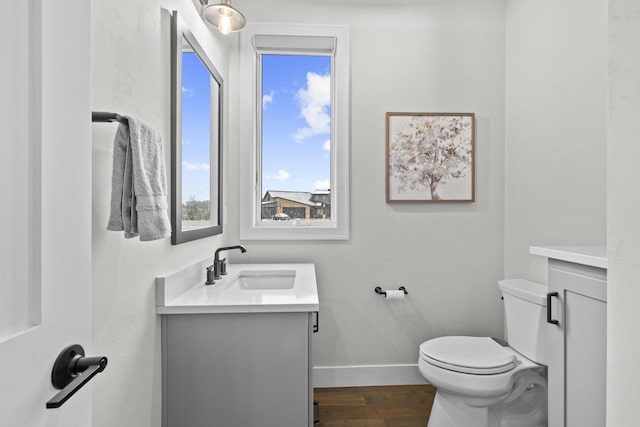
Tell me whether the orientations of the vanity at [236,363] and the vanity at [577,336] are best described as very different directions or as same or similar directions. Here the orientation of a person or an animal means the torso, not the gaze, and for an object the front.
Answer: very different directions

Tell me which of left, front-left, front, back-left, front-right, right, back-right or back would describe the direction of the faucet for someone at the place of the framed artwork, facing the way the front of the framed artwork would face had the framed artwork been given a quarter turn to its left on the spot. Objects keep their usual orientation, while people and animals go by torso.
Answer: back-right

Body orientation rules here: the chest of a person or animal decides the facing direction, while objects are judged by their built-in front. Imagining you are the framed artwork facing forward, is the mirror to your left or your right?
on your right

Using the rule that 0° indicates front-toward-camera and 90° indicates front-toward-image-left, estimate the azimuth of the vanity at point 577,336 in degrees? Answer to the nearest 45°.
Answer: approximately 45°

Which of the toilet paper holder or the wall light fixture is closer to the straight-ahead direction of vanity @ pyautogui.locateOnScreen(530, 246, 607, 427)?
the wall light fixture

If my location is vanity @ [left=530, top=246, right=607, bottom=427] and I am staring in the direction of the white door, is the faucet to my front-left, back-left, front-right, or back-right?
front-right

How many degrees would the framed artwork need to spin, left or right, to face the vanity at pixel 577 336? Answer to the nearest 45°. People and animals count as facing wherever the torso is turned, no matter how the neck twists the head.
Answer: approximately 45° to its left

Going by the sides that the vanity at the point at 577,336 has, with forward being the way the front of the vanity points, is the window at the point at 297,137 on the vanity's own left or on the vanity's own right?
on the vanity's own right

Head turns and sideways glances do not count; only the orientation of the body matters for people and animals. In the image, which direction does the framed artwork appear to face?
toward the camera

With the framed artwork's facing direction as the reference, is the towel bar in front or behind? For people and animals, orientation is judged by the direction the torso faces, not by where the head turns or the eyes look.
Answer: in front

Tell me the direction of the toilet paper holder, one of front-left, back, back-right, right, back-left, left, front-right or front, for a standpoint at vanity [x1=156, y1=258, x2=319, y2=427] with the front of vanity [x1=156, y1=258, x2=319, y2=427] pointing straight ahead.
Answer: front-left
